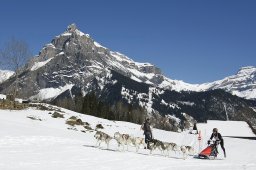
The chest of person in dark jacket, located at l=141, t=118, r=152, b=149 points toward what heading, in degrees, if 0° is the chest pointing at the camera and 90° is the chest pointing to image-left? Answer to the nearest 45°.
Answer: approximately 90°

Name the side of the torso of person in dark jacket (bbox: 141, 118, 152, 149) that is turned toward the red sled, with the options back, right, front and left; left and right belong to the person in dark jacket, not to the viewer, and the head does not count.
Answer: back
